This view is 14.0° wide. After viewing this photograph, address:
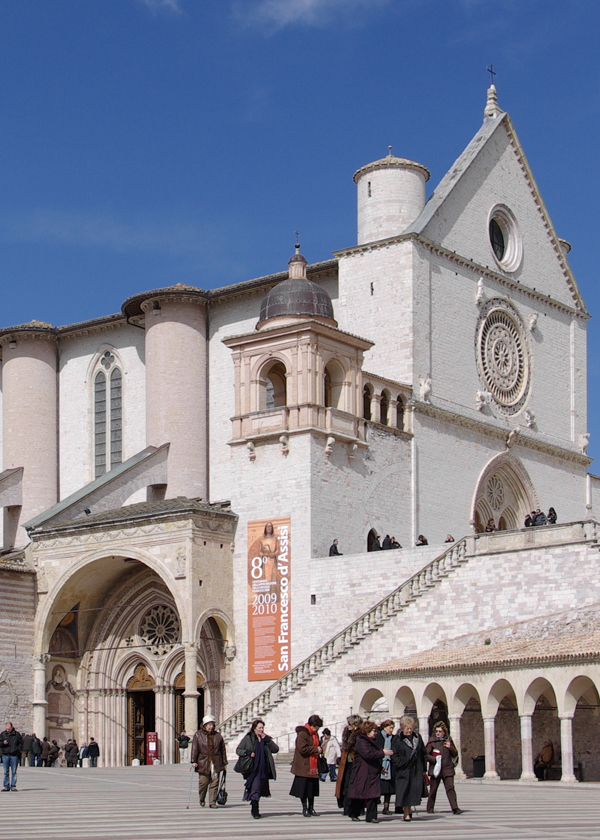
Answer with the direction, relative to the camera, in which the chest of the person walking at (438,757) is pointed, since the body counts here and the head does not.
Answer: toward the camera

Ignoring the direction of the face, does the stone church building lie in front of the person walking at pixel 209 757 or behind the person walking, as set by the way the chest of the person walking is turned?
behind

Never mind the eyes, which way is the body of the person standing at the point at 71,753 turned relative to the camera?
away from the camera

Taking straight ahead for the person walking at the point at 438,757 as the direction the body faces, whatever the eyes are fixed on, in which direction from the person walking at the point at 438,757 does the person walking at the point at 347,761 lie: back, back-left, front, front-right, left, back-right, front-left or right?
front-right

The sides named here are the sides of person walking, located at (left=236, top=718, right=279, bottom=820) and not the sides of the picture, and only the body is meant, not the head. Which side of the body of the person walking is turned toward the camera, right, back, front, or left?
front

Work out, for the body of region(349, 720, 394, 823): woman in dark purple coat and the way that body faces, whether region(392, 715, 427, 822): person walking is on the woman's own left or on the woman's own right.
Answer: on the woman's own left

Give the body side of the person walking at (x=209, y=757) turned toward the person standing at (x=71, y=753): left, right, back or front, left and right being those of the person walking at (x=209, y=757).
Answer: back

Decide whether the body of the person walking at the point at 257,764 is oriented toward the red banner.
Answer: no

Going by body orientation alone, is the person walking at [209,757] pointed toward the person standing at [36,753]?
no

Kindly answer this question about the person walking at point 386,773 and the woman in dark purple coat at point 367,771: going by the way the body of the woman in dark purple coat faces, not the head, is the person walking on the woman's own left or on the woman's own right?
on the woman's own left
